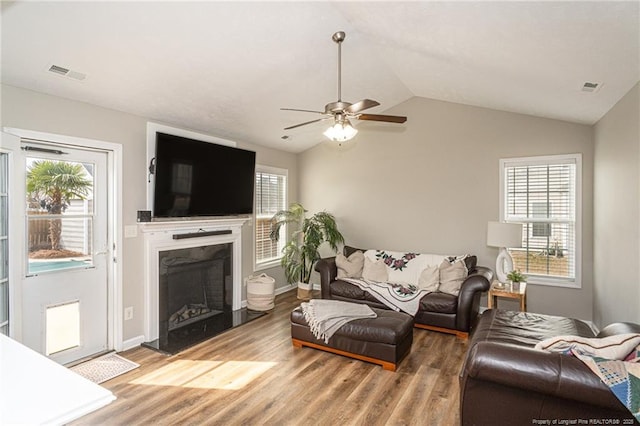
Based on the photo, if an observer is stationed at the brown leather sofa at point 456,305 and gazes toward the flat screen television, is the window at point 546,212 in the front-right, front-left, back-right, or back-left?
back-right

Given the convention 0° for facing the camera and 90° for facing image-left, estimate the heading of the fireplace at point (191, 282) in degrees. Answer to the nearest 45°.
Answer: approximately 315°

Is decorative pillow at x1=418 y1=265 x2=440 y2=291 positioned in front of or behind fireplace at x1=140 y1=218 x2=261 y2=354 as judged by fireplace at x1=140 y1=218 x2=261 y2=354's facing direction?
in front

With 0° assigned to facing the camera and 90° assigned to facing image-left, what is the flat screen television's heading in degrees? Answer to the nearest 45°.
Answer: approximately 315°

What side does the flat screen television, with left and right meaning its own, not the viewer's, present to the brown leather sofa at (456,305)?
front

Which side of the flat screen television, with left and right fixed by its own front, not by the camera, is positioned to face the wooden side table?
front

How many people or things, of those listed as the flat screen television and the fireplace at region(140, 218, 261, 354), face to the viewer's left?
0

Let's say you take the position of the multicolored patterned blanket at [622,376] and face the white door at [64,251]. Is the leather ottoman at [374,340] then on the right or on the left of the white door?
right

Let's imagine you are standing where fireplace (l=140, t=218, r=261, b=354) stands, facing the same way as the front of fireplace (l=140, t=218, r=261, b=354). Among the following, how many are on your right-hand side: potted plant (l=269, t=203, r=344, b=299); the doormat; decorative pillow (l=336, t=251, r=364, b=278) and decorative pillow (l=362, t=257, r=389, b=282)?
1

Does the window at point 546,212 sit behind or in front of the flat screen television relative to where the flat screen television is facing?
in front

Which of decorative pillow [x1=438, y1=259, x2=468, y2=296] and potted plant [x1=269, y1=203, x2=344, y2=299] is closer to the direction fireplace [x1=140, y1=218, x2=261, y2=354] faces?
the decorative pillow
